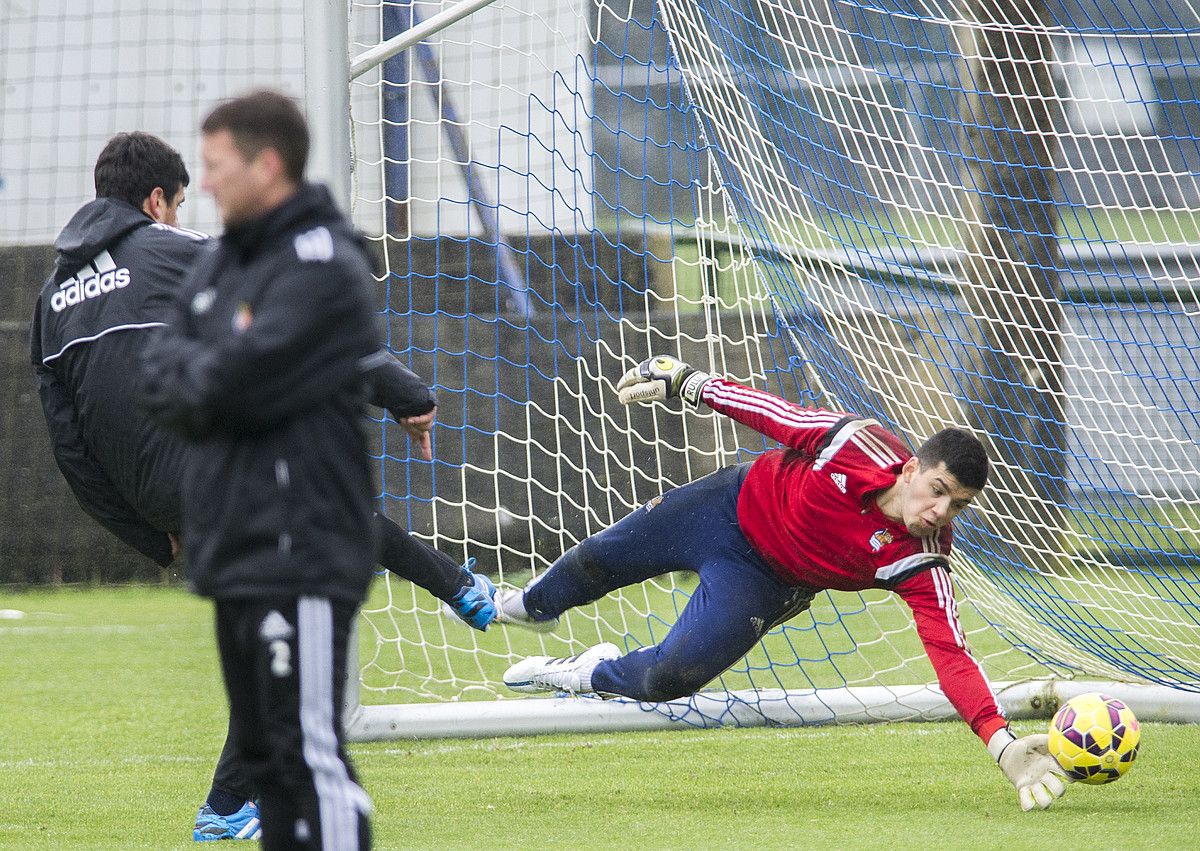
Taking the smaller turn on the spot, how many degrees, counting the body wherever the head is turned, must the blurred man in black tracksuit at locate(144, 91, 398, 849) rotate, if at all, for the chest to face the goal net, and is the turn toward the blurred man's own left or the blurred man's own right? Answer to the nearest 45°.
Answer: approximately 180°

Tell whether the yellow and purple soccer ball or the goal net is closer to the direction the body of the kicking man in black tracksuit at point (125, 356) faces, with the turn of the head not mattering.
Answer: the goal net

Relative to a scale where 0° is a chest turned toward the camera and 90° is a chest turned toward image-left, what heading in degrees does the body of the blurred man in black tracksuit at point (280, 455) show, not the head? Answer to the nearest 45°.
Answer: approximately 45°

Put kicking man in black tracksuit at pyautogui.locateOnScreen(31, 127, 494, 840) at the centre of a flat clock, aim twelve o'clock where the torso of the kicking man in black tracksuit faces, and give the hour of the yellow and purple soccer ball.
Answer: The yellow and purple soccer ball is roughly at 2 o'clock from the kicking man in black tracksuit.

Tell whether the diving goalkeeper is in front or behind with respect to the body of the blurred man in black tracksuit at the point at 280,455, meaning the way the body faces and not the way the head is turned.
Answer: behind

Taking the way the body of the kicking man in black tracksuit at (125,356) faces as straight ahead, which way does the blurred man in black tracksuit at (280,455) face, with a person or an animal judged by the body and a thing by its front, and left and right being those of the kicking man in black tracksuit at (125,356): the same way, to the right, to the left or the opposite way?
the opposite way

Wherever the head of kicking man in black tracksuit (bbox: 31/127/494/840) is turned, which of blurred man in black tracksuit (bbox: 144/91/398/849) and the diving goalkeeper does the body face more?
the diving goalkeeper

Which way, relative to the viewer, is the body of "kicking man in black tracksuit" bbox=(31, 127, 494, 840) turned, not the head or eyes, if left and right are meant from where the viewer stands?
facing away from the viewer and to the right of the viewer

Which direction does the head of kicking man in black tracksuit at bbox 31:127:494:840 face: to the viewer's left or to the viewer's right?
to the viewer's right

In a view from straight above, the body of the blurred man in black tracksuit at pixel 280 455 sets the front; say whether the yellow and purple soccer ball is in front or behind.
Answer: behind
